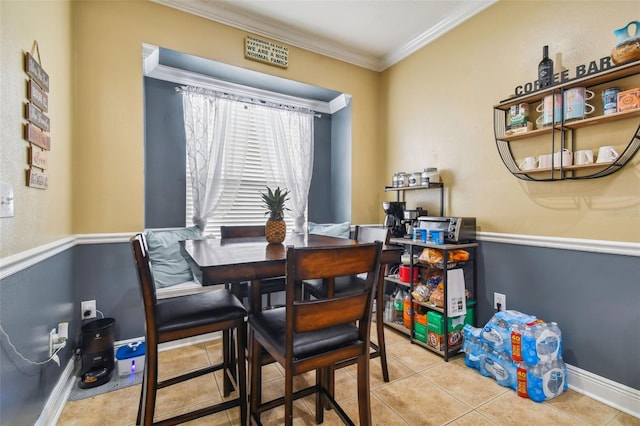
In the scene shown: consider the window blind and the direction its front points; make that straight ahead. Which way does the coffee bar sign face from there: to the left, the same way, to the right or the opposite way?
to the right

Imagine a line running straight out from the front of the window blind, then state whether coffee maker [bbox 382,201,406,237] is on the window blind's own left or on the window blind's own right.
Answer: on the window blind's own left

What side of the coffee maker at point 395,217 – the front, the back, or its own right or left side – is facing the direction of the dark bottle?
left

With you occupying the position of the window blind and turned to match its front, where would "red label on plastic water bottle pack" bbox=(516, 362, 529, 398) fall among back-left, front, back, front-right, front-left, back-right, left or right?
front-left

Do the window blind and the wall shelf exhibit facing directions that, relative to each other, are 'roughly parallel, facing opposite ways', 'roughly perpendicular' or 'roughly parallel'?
roughly perpendicular

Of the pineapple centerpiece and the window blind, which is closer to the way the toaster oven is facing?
the pineapple centerpiece

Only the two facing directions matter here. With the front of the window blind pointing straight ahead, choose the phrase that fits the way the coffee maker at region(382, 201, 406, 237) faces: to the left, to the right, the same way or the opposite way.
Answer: to the right

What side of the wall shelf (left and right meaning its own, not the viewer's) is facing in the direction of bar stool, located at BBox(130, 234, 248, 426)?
front

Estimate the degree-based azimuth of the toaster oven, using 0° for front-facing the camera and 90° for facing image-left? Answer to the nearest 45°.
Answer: approximately 45°

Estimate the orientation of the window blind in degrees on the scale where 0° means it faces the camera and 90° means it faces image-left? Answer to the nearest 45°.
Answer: approximately 0°

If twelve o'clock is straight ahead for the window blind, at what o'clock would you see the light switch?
The light switch is roughly at 1 o'clock from the window blind.
